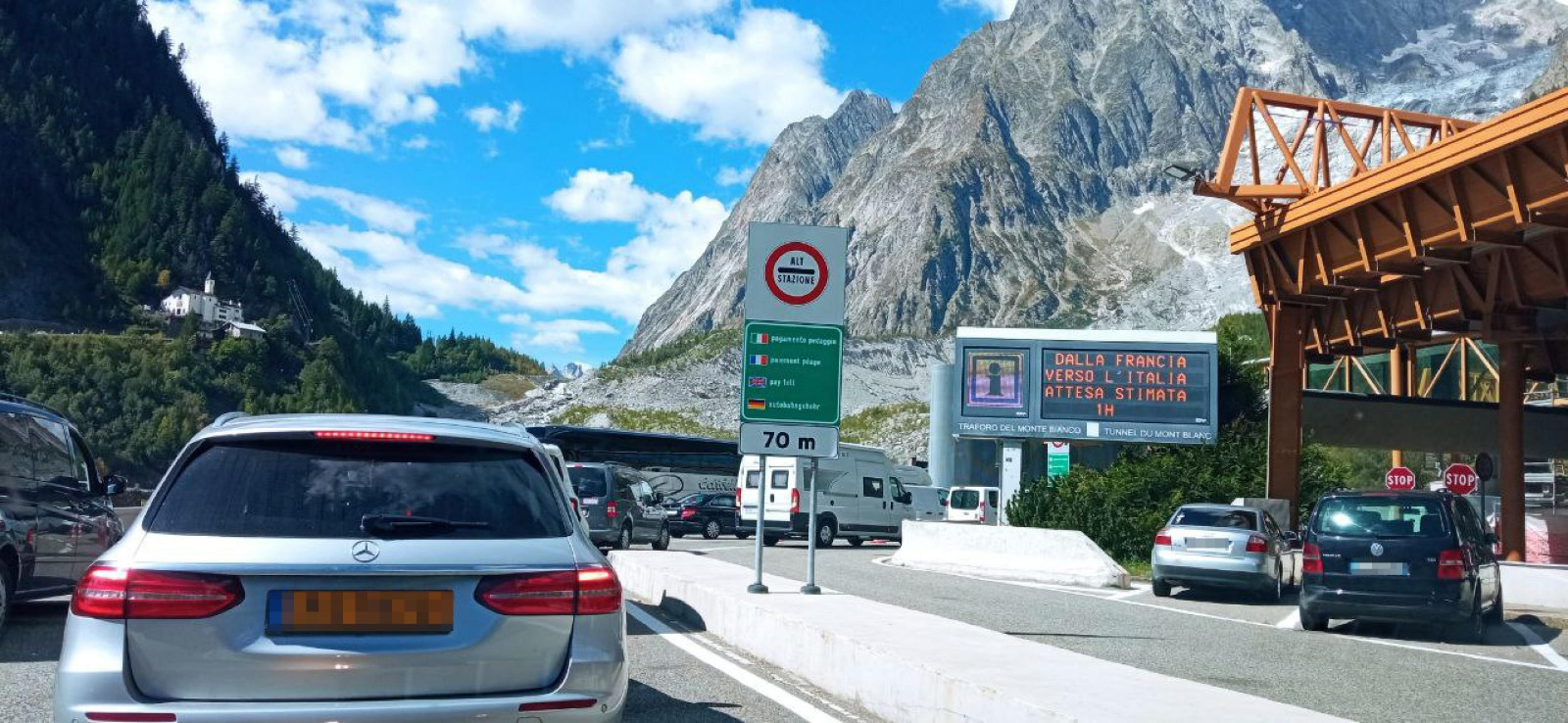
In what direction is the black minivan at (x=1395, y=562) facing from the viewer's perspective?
away from the camera

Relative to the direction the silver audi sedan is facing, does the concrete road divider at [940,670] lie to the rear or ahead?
to the rear

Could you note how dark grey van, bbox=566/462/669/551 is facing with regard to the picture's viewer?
facing away from the viewer and to the right of the viewer

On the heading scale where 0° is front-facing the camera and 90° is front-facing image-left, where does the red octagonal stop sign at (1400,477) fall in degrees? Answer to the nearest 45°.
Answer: approximately 0°

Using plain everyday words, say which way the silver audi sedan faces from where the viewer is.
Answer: facing away from the viewer

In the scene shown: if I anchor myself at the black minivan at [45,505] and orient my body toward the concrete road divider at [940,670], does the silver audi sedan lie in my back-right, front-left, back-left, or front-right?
front-left

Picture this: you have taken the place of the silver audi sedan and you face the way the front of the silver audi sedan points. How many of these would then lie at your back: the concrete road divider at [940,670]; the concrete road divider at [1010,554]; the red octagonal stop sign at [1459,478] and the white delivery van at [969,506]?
1

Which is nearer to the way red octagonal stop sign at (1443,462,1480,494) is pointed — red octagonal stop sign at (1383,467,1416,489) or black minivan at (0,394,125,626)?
the black minivan

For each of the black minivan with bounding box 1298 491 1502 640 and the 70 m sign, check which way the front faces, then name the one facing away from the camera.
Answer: the black minivan

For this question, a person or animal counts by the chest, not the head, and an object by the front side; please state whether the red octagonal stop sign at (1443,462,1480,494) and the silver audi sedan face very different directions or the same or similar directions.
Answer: very different directions

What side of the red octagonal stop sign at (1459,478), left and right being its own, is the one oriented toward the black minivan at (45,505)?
front

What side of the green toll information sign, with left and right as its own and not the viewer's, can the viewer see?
front

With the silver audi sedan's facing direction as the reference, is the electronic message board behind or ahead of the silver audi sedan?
ahead

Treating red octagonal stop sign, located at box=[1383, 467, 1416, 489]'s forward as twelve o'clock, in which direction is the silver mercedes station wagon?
The silver mercedes station wagon is roughly at 12 o'clock from the red octagonal stop sign.

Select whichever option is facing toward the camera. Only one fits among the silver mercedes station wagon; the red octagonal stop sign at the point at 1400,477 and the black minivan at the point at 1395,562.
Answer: the red octagonal stop sign

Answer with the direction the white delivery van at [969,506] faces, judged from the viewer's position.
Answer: facing away from the viewer and to the right of the viewer

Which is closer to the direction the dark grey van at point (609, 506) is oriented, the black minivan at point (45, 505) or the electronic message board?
the electronic message board

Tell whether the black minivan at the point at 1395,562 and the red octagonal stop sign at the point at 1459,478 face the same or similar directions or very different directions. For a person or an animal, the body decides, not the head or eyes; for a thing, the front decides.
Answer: very different directions
